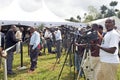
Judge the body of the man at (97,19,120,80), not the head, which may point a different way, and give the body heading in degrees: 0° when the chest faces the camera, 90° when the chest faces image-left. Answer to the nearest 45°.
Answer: approximately 45°
